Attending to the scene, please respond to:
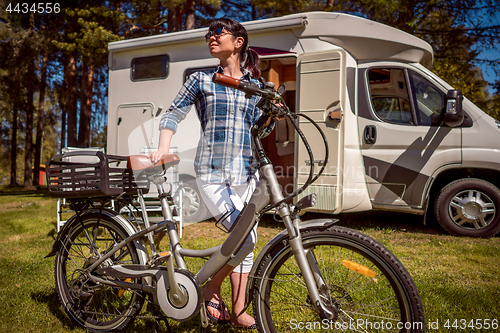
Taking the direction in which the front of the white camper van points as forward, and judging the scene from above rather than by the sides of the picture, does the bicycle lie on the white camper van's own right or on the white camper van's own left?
on the white camper van's own right

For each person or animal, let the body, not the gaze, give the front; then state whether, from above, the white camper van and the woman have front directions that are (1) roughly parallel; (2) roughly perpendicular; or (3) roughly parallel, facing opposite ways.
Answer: roughly perpendicular

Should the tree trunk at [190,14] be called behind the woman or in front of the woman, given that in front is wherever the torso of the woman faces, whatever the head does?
behind

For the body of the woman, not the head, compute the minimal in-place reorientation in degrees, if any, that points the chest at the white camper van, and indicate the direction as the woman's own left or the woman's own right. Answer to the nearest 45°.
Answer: approximately 135° to the woman's own left

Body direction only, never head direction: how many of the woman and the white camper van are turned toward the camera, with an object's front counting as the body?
1

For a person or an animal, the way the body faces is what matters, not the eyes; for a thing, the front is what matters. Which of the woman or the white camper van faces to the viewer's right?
the white camper van

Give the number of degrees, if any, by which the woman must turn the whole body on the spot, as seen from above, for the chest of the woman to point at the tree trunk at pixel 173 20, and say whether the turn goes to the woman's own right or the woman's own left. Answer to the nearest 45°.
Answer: approximately 180°

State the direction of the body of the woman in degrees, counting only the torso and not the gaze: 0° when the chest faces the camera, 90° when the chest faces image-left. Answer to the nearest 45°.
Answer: approximately 0°

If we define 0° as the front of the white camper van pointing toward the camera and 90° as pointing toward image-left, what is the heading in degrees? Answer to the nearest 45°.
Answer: approximately 270°
